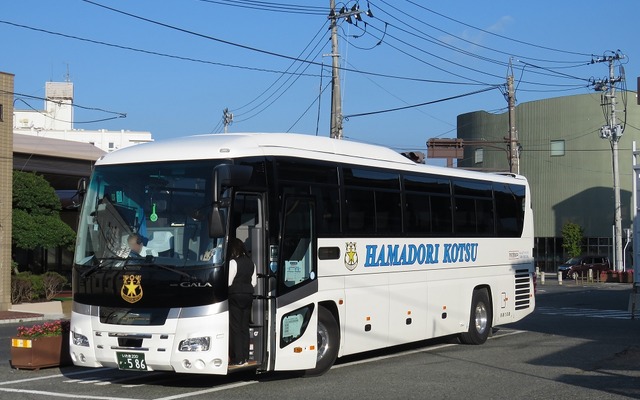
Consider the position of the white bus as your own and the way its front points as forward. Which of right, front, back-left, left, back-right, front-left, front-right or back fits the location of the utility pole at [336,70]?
back-right

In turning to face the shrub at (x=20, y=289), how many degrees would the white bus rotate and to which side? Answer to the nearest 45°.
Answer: approximately 90° to its right

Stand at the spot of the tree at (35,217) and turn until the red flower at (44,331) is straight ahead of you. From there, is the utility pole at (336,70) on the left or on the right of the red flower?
left

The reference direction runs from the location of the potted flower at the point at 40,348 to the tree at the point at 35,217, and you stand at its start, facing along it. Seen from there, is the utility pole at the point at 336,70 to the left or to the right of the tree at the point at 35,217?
right

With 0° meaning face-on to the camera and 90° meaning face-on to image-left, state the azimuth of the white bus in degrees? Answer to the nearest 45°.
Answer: approximately 45°
